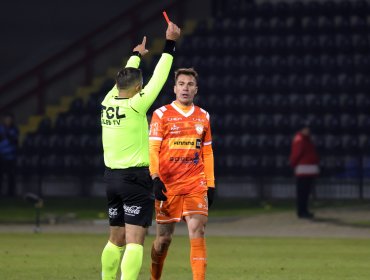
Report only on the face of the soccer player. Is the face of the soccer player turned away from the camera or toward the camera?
toward the camera

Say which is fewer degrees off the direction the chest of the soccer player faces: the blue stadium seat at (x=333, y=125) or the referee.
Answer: the referee

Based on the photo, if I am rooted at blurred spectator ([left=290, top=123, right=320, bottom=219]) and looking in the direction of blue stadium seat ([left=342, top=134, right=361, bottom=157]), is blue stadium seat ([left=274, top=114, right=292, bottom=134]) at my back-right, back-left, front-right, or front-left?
front-left

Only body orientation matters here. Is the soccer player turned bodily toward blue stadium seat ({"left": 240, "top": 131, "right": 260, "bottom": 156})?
no

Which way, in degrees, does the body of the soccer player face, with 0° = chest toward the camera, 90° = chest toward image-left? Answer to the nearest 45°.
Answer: approximately 0°

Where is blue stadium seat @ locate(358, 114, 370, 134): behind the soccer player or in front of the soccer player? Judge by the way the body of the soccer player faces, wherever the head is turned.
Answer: behind

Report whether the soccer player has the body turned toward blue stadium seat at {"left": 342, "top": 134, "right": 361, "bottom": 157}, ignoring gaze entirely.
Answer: no

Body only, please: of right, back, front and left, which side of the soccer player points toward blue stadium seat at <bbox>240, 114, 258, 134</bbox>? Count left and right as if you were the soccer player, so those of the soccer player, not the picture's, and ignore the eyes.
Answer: back
